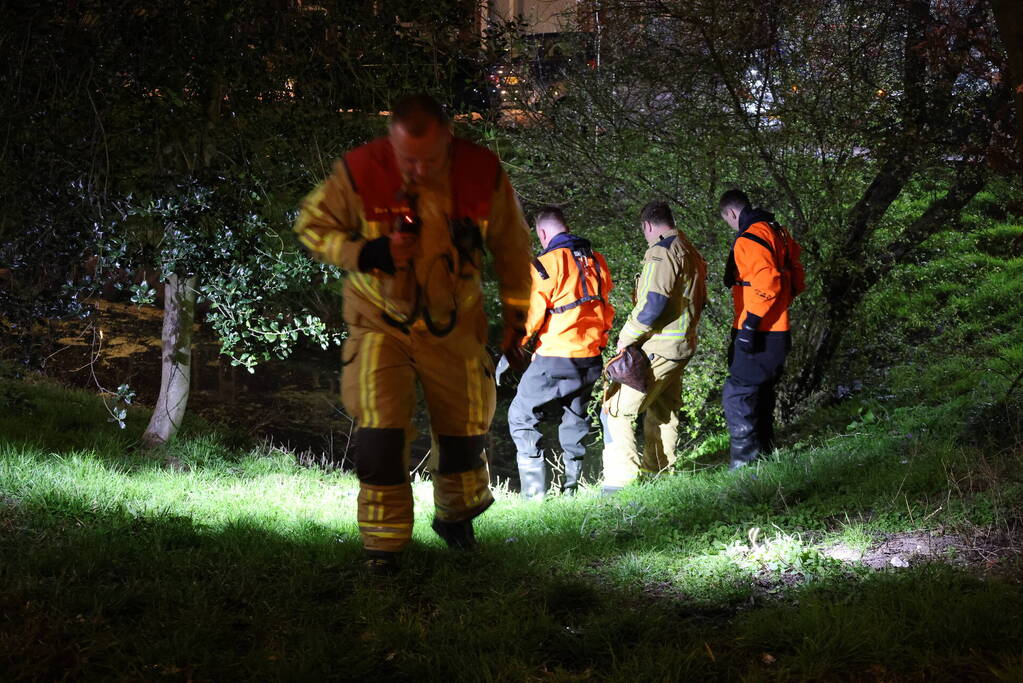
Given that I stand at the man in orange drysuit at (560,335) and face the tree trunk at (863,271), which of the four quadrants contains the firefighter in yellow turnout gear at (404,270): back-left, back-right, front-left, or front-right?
back-right

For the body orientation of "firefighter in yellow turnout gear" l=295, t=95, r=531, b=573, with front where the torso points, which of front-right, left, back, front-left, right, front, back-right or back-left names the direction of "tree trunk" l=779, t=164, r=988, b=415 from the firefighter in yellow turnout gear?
back-left

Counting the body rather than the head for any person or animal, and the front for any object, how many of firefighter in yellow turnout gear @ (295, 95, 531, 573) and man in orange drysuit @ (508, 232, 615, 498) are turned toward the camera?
1

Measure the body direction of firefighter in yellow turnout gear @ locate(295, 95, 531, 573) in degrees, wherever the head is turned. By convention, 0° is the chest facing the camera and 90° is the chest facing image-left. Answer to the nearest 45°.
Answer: approximately 0°

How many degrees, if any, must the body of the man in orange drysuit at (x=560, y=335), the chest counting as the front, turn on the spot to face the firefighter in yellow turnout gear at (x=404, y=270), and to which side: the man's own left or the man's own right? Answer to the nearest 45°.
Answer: approximately 135° to the man's own left

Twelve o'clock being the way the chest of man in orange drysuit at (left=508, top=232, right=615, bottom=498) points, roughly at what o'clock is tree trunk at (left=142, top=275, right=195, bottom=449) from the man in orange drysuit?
The tree trunk is roughly at 11 o'clock from the man in orange drysuit.

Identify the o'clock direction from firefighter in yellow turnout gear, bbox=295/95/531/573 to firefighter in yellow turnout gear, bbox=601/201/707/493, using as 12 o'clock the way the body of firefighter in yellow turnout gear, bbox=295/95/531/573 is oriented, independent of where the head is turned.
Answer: firefighter in yellow turnout gear, bbox=601/201/707/493 is roughly at 7 o'clock from firefighter in yellow turnout gear, bbox=295/95/531/573.

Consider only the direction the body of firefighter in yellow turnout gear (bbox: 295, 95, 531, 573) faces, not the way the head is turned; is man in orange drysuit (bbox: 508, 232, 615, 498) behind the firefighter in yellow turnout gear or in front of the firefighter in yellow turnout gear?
behind

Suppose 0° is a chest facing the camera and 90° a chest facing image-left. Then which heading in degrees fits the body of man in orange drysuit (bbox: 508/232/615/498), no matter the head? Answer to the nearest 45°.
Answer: approximately 135°

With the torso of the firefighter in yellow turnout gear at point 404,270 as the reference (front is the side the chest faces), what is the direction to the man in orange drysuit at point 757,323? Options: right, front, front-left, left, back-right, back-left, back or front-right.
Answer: back-left

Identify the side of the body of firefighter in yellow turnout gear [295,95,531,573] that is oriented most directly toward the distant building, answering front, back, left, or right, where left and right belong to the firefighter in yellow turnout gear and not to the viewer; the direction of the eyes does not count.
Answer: back

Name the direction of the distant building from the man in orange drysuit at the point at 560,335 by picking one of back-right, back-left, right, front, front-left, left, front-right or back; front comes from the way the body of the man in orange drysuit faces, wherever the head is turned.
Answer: front-right
